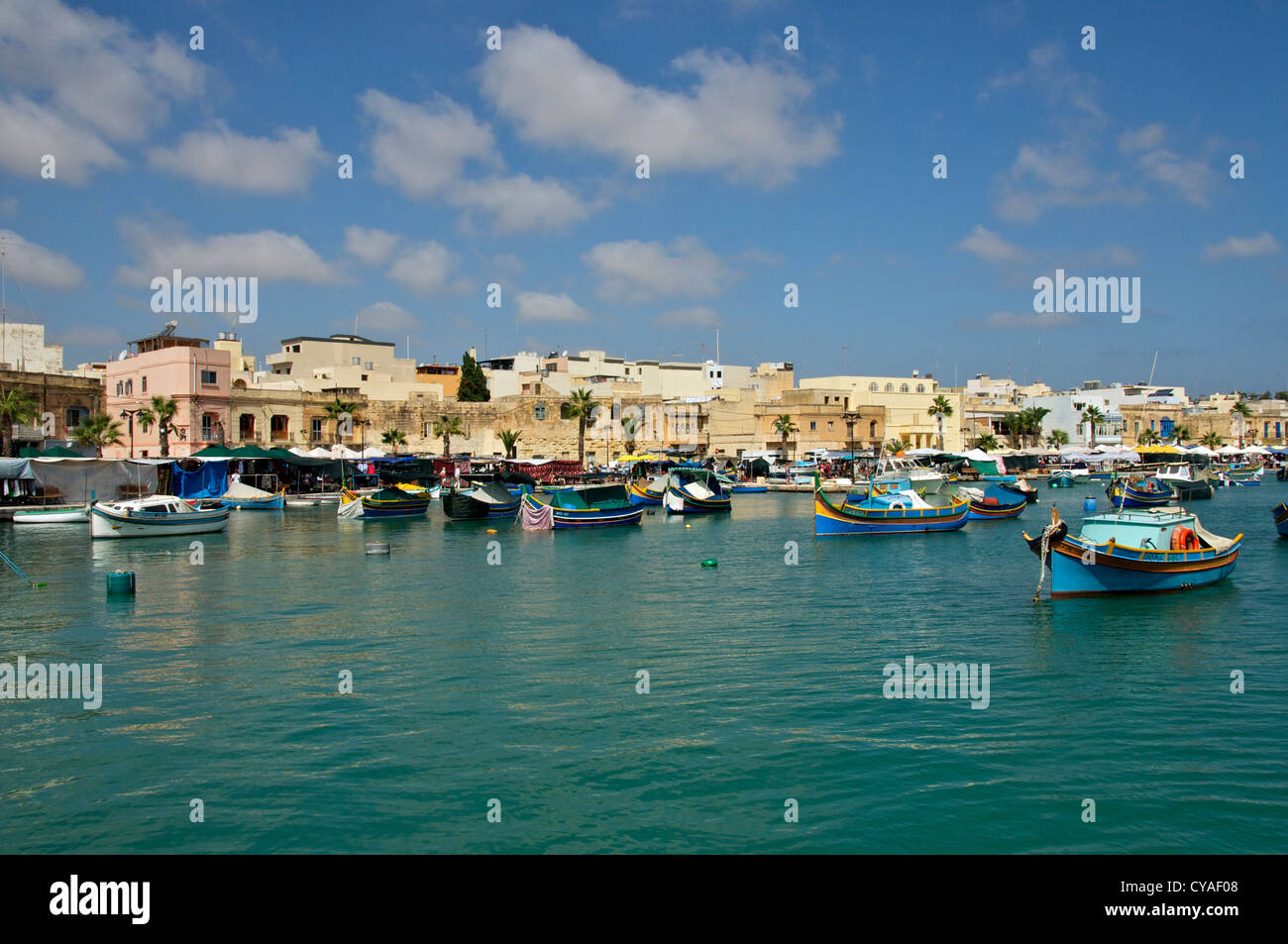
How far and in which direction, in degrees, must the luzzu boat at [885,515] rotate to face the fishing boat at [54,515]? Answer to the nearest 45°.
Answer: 0° — it already faces it

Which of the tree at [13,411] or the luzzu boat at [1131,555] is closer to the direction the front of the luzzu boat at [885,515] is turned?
the tree

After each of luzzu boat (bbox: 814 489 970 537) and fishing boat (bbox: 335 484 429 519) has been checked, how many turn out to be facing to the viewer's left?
2

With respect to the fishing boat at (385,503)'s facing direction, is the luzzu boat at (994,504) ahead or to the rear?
to the rear

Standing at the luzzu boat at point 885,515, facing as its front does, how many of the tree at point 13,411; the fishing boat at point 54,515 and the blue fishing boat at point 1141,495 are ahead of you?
2

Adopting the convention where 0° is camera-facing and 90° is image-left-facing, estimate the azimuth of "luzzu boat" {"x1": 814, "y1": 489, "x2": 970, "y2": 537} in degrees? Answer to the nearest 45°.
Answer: approximately 90°

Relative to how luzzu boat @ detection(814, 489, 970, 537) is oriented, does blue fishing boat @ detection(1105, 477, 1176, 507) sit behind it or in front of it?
behind

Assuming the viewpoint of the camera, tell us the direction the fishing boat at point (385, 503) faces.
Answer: facing to the left of the viewer

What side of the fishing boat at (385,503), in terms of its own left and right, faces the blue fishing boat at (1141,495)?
back
